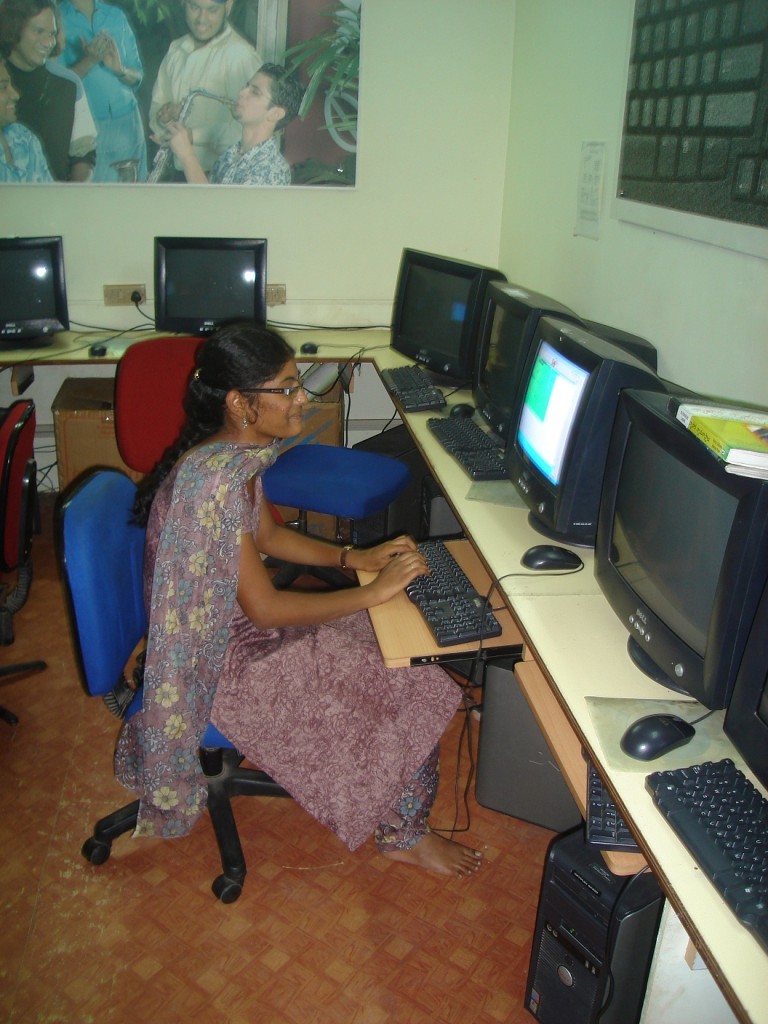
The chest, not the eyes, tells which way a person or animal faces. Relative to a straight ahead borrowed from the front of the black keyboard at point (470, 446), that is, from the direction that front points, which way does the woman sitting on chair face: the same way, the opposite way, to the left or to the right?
the opposite way

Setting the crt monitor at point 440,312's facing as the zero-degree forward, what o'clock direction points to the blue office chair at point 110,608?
The blue office chair is roughly at 11 o'clock from the crt monitor.

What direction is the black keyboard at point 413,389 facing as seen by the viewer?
to the viewer's left

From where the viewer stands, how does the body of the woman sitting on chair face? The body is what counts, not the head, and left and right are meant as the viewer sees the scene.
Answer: facing to the right of the viewer

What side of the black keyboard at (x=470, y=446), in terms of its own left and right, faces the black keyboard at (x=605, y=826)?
left

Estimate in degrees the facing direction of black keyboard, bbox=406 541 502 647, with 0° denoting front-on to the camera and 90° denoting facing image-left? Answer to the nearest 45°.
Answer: approximately 90°

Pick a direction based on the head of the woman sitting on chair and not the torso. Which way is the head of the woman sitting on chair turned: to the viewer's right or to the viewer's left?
to the viewer's right

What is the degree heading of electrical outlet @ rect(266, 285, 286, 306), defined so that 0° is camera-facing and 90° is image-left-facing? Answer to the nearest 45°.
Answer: approximately 0°

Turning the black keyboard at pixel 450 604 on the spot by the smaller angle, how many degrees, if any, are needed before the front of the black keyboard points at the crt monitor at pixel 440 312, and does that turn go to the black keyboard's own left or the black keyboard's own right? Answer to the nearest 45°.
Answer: approximately 90° to the black keyboard's own right
